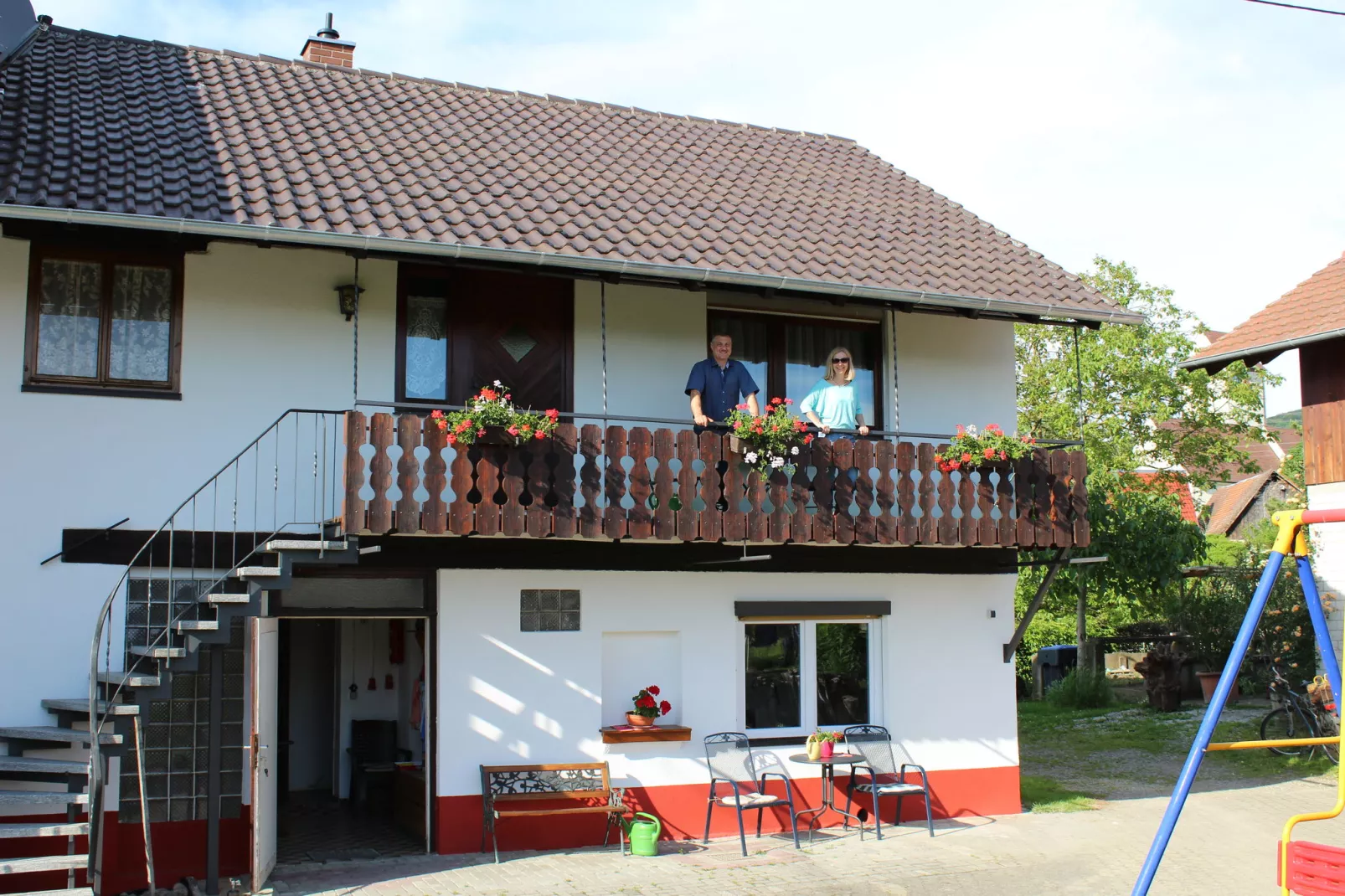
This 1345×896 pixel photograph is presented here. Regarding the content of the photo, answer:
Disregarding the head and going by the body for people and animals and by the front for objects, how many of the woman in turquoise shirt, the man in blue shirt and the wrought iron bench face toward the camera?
3

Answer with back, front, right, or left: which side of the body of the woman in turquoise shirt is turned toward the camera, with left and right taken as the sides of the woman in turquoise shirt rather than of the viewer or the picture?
front

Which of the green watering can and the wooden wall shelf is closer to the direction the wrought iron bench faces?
the green watering can

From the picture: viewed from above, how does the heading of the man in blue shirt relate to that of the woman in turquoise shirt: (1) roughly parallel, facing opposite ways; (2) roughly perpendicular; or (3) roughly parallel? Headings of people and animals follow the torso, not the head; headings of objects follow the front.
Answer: roughly parallel

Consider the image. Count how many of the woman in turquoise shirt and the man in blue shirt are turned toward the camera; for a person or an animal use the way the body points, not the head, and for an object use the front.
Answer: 2

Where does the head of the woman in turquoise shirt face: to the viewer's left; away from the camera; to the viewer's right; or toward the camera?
toward the camera

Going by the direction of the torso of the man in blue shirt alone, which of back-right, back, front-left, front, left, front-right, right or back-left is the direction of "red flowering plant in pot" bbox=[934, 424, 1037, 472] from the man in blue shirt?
left

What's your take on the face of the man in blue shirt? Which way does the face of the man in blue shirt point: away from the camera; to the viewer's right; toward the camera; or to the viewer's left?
toward the camera

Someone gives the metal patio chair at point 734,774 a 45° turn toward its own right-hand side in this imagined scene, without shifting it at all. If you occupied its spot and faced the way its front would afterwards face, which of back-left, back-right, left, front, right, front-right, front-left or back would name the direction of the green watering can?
front-right

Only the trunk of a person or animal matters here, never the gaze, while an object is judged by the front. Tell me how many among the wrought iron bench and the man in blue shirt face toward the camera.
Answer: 2

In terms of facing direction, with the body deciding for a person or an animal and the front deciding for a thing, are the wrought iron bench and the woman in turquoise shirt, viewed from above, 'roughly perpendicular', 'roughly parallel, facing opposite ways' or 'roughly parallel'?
roughly parallel

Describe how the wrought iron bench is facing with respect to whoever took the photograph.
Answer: facing the viewer
